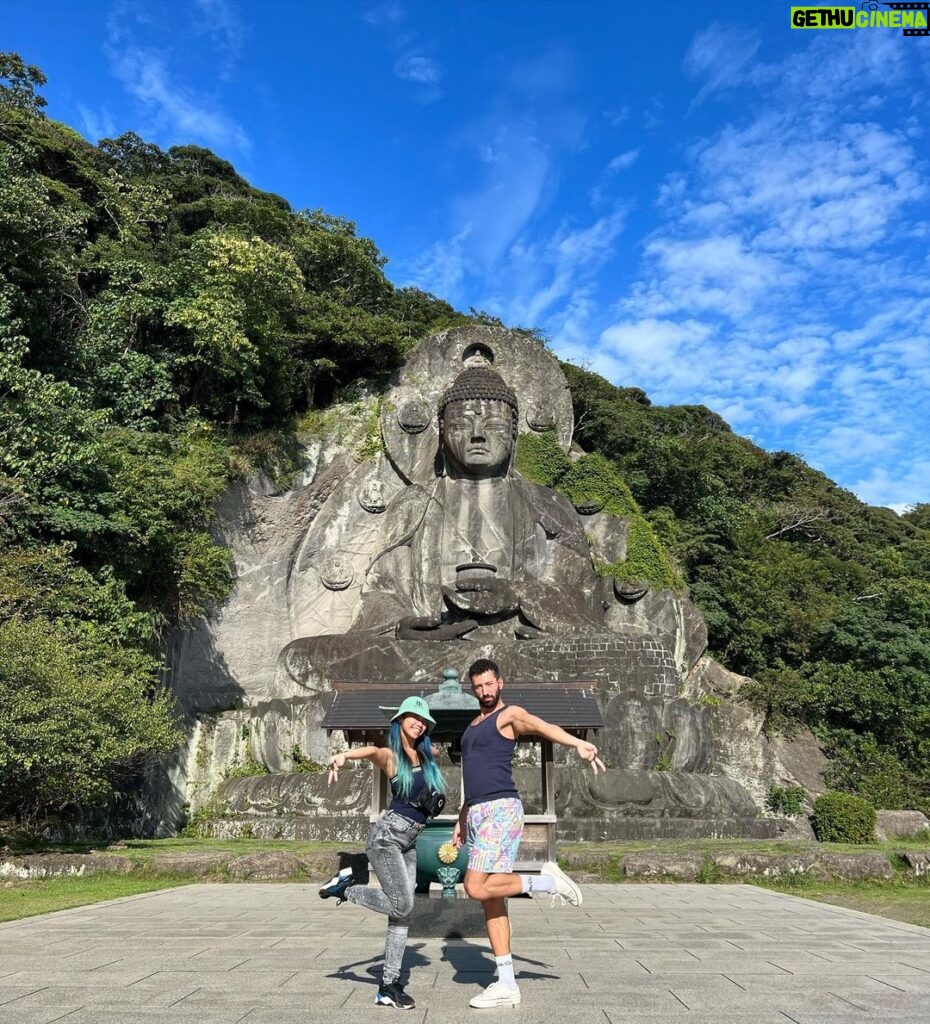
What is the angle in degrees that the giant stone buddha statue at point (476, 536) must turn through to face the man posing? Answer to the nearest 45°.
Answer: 0° — it already faces them

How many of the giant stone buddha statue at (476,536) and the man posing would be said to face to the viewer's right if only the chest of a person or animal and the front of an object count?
0

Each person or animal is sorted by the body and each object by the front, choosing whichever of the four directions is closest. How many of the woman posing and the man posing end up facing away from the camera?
0

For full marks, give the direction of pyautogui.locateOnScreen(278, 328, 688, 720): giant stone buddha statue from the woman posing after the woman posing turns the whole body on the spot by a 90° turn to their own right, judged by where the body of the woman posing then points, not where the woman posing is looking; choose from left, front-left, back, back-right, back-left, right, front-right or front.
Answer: back-right

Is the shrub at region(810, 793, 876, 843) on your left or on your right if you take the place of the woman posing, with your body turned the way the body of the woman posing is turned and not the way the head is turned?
on your left

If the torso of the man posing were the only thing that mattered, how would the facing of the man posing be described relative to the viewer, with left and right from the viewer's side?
facing the viewer and to the left of the viewer

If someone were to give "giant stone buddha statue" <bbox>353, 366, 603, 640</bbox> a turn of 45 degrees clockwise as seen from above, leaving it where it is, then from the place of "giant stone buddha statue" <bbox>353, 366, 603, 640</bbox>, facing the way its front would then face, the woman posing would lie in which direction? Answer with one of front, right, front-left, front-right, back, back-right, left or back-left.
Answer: front-left

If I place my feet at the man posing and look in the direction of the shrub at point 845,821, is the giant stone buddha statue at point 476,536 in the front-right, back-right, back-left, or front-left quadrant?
front-left

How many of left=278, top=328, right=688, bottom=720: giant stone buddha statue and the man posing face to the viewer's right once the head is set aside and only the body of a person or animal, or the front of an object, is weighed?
0

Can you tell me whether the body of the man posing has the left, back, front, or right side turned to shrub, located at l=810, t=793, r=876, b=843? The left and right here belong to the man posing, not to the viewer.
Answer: back

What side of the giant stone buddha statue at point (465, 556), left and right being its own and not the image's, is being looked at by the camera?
front

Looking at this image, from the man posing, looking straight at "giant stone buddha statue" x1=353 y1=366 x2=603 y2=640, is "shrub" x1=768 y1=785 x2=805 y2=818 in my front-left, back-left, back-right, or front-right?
front-right

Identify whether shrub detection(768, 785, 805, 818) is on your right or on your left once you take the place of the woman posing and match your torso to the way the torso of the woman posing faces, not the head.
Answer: on your left

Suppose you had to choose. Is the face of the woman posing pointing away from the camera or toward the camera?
toward the camera
